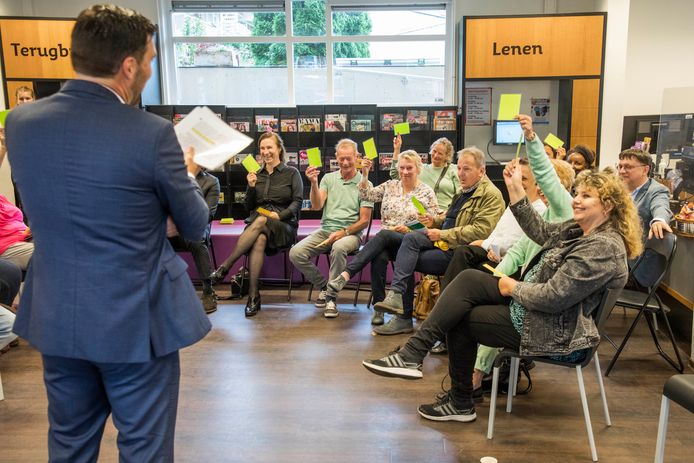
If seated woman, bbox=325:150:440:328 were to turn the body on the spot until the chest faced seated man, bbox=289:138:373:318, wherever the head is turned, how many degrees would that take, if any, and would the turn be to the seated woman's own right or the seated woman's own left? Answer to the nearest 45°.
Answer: approximately 90° to the seated woman's own right

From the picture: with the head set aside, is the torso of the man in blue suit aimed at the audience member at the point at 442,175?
yes

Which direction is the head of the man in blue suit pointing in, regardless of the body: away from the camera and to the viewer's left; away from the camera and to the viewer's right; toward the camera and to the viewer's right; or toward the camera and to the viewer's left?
away from the camera and to the viewer's right

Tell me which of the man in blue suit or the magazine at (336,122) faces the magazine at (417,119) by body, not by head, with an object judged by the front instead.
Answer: the man in blue suit

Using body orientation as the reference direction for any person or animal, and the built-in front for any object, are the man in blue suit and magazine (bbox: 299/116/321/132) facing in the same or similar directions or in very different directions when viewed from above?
very different directions

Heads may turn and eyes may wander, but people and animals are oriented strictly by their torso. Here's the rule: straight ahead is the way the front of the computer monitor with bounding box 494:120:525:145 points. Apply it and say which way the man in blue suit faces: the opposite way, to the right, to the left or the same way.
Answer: the opposite way

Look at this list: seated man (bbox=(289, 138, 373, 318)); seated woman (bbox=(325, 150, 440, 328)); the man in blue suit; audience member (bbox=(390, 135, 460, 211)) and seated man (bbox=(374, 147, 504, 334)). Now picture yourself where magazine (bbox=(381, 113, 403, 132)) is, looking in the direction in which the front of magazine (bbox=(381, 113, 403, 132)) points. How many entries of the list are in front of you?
5

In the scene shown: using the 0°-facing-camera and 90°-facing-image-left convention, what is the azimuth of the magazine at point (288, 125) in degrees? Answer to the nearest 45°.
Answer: approximately 0°

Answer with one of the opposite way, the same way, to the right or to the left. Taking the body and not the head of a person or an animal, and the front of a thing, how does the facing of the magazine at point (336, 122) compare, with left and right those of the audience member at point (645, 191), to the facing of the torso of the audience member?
to the left

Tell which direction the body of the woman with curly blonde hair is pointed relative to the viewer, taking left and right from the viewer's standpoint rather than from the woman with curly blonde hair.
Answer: facing to the left of the viewer

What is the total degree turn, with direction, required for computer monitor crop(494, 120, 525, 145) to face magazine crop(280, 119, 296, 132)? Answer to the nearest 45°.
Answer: approximately 90° to its right
